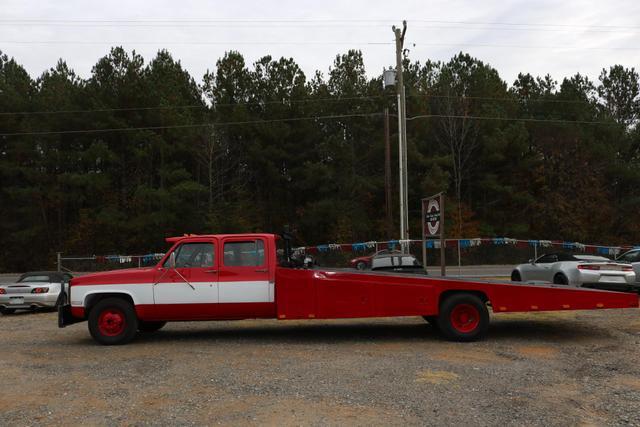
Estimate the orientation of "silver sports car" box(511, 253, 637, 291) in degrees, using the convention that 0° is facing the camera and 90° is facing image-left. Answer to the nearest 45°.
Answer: approximately 135°

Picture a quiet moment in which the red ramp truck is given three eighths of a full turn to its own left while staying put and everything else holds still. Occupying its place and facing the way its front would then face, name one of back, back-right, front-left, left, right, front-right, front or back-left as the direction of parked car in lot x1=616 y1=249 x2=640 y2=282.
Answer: left

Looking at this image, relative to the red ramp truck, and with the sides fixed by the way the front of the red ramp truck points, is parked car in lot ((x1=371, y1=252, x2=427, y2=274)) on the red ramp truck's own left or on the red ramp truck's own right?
on the red ramp truck's own right

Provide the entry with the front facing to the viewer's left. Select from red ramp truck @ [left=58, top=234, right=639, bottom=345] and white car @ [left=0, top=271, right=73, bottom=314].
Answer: the red ramp truck

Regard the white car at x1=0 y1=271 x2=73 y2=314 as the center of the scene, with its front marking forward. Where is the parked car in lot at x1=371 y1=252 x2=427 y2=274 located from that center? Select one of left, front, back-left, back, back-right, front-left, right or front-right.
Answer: front-right

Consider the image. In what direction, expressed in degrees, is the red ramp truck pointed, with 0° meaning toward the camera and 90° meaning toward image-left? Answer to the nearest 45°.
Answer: approximately 90°

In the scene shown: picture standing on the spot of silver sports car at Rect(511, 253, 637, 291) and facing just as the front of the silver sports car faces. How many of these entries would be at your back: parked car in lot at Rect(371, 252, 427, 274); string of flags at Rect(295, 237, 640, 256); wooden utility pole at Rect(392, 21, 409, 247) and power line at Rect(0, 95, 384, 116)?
0

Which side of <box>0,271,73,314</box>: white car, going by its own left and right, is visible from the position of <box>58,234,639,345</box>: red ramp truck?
right

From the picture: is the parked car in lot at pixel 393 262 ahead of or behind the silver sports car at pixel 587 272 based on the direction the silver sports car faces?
ahead

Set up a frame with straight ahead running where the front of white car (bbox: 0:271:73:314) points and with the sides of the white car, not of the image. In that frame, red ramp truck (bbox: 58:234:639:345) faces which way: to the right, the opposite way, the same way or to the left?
to the left
